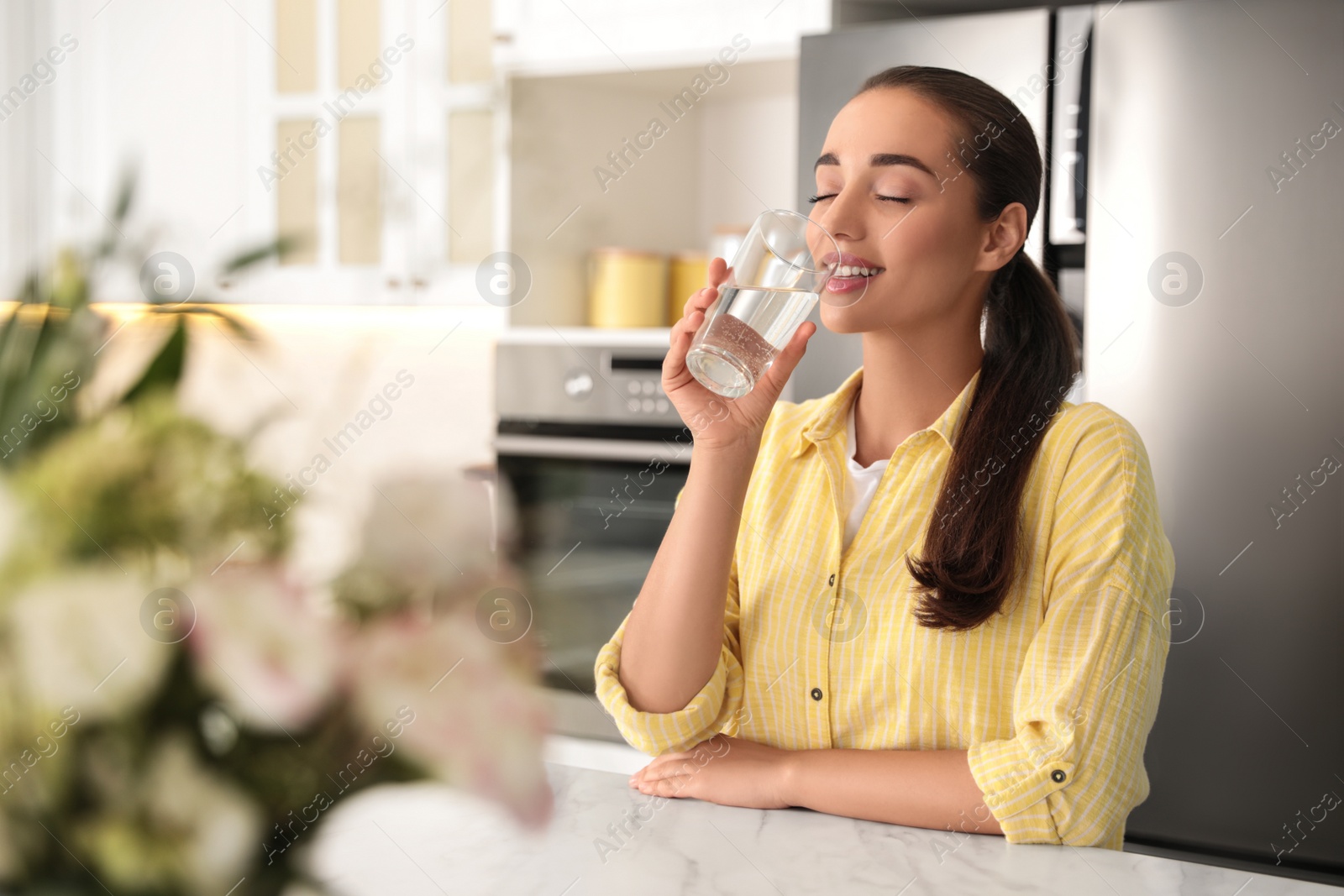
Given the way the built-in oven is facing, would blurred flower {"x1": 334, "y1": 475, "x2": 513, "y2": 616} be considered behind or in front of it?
in front

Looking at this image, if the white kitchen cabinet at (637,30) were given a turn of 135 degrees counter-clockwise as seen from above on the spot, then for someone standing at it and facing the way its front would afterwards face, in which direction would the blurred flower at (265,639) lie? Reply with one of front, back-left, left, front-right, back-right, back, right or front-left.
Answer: back-right

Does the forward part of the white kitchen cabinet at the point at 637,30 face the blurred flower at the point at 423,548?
yes

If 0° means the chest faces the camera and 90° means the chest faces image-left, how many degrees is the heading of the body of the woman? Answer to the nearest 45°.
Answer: approximately 45°

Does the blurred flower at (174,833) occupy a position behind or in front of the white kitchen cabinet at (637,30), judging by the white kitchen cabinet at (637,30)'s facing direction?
in front

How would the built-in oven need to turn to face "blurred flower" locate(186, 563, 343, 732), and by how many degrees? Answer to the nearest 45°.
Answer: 0° — it already faces it

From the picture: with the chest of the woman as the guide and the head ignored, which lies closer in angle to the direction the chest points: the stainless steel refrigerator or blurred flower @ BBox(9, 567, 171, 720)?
the blurred flower

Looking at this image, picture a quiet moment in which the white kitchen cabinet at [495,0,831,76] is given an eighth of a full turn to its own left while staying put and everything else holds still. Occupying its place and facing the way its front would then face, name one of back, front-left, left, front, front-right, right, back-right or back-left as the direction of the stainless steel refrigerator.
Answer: front

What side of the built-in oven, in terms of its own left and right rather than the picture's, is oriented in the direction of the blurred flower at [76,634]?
front

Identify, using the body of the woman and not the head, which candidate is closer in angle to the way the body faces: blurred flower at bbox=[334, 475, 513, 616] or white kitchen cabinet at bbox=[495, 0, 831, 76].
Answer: the blurred flower

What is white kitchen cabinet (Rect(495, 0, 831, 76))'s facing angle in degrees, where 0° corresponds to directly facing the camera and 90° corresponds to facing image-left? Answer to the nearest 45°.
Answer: approximately 0°

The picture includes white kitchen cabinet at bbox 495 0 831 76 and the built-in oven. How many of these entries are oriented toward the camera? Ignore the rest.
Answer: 2

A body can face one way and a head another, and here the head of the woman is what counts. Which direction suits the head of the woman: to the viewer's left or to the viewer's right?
to the viewer's left
